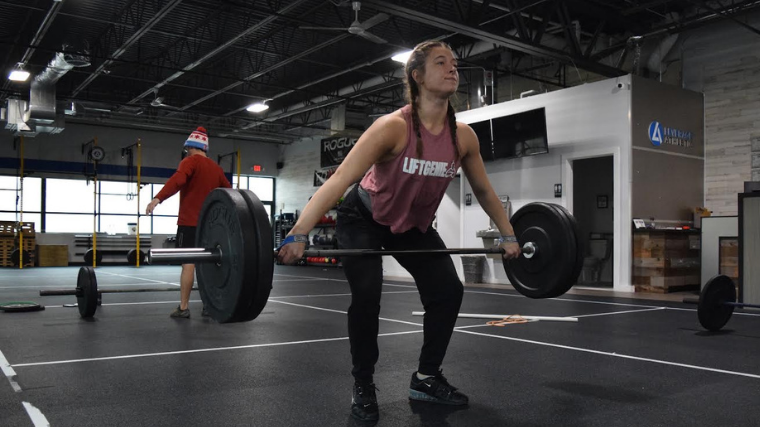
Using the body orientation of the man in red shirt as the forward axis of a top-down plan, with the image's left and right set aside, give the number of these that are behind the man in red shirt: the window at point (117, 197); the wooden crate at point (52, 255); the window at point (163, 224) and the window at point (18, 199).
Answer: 0

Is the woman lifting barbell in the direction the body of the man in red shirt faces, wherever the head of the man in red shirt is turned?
no

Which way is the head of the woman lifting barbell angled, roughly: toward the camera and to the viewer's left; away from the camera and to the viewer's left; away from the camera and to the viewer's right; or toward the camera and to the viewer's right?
toward the camera and to the viewer's right

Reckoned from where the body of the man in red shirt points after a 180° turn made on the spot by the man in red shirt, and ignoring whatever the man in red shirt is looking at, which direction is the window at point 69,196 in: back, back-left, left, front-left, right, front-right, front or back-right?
back-left

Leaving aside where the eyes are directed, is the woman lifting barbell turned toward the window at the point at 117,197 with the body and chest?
no

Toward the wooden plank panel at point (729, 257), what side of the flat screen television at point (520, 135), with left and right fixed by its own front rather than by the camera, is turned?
left

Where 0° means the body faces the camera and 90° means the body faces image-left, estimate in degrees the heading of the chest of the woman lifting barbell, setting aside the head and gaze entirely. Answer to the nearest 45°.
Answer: approximately 315°

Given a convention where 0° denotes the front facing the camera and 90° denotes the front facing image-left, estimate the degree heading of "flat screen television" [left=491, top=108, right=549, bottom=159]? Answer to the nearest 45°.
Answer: approximately 45°

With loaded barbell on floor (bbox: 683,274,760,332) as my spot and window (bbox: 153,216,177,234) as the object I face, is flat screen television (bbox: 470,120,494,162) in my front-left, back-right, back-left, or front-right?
front-right

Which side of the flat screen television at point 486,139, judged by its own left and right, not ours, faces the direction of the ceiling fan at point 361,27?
front

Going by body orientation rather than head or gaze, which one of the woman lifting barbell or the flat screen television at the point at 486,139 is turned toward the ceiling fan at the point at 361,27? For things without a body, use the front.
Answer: the flat screen television

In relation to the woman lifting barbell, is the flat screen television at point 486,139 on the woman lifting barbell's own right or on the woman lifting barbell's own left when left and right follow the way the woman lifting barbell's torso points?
on the woman lifting barbell's own left

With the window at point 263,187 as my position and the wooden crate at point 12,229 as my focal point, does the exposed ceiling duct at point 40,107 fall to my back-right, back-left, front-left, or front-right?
front-left

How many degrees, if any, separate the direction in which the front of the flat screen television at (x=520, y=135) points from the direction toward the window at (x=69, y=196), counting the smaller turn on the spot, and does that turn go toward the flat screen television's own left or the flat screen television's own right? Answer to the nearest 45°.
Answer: approximately 90° to the flat screen television's own right
